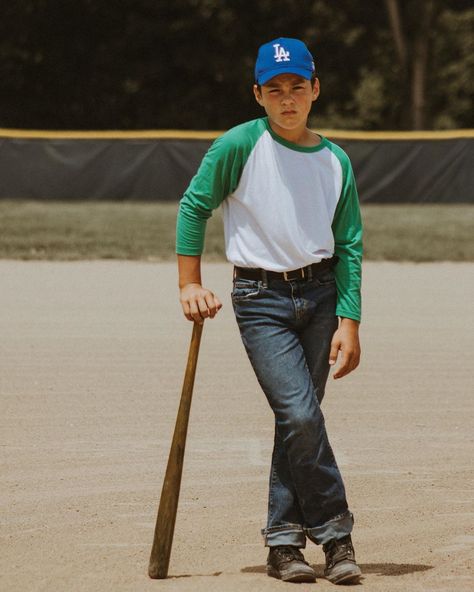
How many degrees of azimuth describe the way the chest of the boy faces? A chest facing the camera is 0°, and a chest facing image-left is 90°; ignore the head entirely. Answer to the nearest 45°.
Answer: approximately 0°

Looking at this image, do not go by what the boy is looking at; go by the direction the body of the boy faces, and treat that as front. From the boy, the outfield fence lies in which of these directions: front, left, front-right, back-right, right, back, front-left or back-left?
back
